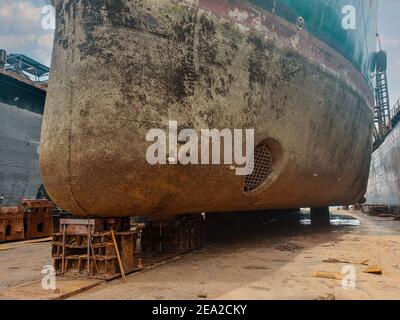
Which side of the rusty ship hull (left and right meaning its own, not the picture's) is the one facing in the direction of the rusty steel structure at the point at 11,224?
right

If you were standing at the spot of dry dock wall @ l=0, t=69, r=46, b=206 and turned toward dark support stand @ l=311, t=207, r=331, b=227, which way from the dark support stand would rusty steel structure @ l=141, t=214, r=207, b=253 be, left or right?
right

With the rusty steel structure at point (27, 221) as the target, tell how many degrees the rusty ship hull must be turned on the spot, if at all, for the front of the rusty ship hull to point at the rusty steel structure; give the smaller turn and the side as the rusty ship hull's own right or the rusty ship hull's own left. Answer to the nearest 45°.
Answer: approximately 90° to the rusty ship hull's own right

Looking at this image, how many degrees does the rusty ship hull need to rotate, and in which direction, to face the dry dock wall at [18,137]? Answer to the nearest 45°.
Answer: approximately 90° to its right

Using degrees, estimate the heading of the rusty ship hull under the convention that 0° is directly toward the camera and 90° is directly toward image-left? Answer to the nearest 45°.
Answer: approximately 45°

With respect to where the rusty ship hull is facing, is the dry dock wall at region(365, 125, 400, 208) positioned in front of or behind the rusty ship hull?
behind

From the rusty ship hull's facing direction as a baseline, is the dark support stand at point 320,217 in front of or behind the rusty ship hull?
behind
